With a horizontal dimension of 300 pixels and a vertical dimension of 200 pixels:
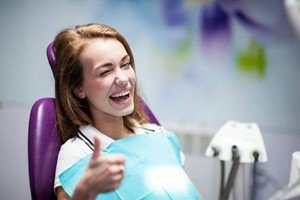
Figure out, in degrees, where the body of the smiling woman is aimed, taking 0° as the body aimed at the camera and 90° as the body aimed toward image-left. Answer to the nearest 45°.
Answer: approximately 315°

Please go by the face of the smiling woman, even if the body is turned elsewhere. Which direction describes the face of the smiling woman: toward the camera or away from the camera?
toward the camera

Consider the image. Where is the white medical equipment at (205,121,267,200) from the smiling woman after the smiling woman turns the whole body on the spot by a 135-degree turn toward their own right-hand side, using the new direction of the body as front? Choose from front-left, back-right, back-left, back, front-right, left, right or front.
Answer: back-right
